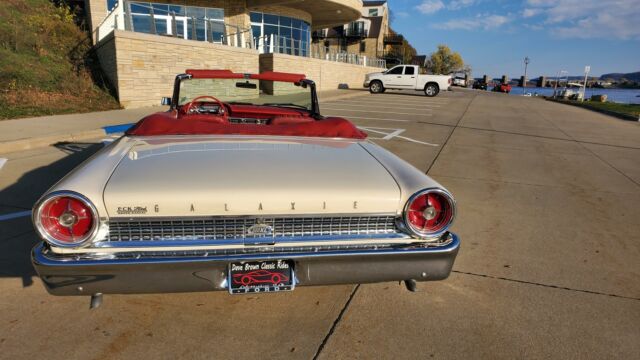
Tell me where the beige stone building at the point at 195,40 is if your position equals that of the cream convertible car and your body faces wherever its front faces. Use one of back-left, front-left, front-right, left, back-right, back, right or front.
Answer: front

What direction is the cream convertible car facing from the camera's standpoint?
away from the camera
